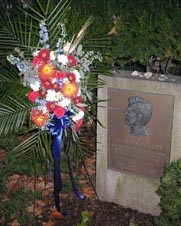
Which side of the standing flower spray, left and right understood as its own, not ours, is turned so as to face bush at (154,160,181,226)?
left

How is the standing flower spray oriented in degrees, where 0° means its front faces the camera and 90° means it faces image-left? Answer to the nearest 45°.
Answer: approximately 0°

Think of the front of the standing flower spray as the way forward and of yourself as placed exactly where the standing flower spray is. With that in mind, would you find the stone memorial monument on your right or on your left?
on your left
